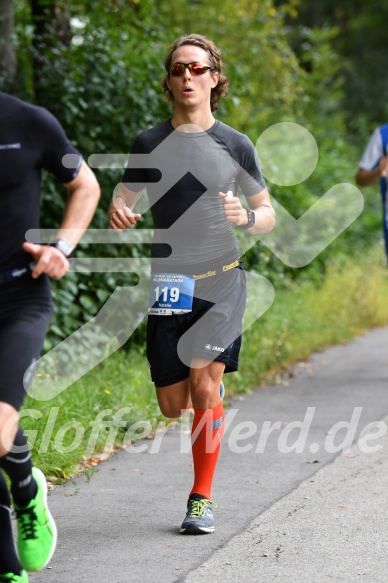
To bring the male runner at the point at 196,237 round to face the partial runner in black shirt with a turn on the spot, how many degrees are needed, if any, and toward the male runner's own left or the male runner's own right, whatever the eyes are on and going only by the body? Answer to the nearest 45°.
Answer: approximately 45° to the male runner's own right

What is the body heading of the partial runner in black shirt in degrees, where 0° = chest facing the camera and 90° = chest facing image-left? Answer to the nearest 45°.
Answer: approximately 0°

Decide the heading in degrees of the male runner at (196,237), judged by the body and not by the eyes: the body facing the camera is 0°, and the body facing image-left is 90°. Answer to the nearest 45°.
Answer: approximately 0°

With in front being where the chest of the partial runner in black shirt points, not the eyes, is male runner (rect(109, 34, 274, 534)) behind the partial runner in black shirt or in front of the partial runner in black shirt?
behind

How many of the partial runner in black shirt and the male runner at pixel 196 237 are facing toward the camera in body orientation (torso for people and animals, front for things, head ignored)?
2
